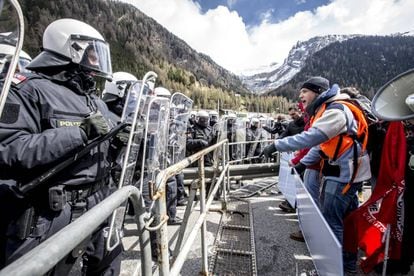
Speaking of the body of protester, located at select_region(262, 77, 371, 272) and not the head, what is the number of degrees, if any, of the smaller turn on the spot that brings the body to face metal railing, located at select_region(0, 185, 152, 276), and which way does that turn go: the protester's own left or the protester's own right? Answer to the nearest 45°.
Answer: approximately 90° to the protester's own left

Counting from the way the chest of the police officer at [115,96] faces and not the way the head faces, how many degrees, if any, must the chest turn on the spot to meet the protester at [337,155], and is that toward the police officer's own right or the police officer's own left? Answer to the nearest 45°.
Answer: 0° — they already face them

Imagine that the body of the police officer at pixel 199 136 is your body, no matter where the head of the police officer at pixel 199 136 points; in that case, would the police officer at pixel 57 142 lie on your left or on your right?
on your right

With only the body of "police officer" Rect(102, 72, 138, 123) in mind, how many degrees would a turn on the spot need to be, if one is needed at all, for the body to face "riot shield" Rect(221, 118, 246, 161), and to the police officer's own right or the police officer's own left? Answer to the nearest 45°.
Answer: approximately 90° to the police officer's own left

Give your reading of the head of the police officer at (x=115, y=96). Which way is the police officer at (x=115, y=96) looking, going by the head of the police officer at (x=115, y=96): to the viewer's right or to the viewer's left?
to the viewer's right

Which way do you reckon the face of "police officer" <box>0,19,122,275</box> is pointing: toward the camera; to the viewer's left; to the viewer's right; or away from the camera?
to the viewer's right

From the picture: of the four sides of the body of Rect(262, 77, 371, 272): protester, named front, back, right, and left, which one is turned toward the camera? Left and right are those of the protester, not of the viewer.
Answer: left

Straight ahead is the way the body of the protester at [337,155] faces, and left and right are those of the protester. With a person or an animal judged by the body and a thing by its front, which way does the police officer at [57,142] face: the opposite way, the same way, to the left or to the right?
the opposite way

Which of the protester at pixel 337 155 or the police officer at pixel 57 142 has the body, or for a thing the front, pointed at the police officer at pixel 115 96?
the protester

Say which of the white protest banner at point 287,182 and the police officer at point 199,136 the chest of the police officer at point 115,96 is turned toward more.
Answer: the white protest banner

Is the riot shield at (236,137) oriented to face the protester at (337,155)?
yes
